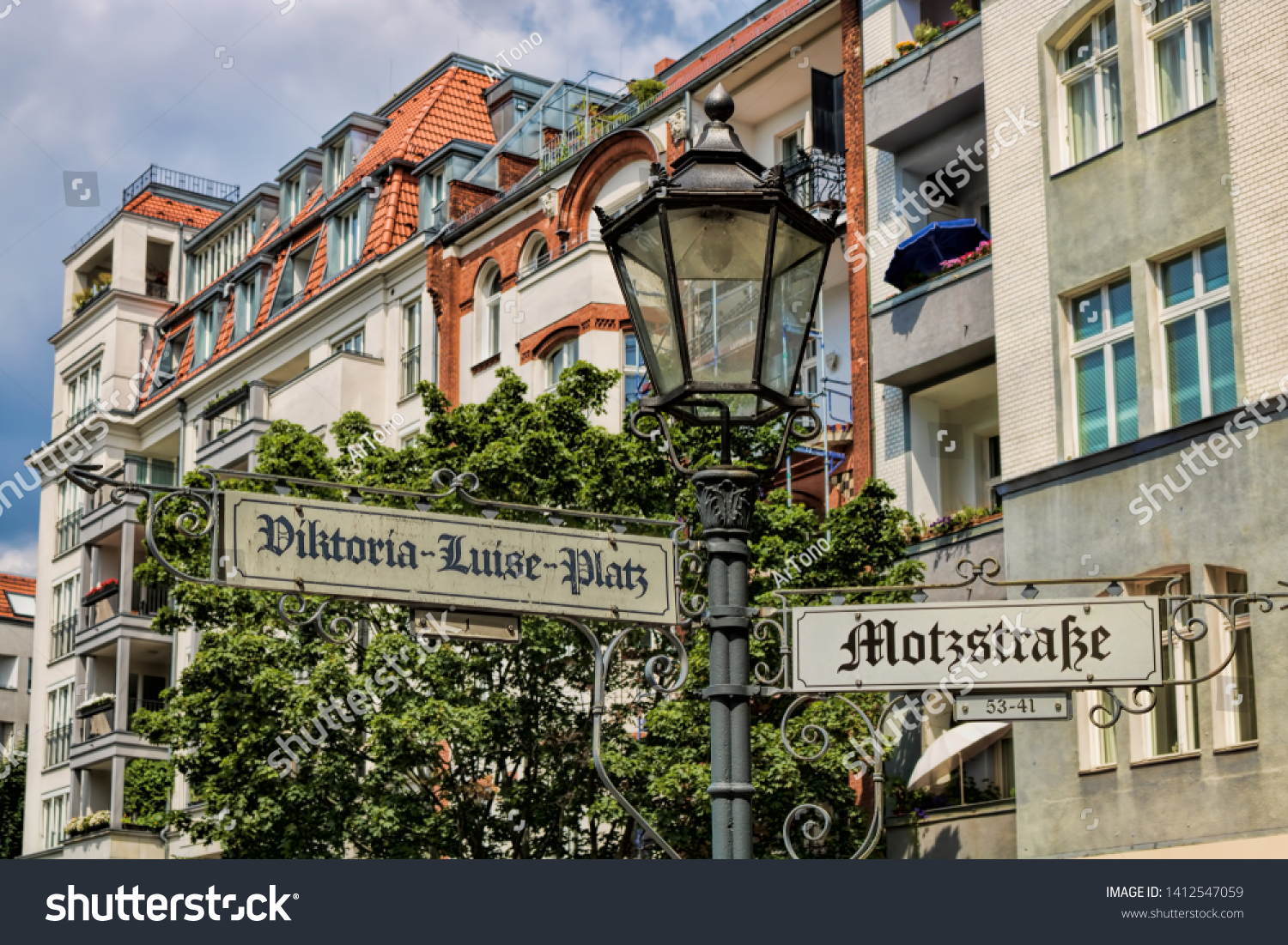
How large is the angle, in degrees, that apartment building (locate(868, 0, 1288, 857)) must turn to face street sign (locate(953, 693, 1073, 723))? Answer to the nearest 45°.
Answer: approximately 45° to its left

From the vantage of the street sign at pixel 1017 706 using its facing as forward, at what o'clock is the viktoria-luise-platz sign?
The viktoria-luise-platz sign is roughly at 2 o'clock from the street sign.

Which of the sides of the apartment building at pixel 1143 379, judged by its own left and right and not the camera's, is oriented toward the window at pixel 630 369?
right

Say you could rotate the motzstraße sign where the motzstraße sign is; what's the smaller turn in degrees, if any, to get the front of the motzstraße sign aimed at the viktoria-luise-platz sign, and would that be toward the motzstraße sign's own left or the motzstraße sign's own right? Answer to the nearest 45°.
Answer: approximately 45° to the motzstraße sign's own right

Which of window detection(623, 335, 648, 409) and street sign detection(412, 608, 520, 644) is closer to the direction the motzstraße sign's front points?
the street sign

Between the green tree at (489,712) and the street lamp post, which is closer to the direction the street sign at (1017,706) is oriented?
the street lamp post

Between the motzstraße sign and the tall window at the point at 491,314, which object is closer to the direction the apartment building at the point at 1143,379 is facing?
the motzstraße sign

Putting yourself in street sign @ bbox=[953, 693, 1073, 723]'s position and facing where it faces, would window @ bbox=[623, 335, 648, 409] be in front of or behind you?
behind

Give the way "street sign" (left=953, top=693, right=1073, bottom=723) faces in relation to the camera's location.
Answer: facing the viewer

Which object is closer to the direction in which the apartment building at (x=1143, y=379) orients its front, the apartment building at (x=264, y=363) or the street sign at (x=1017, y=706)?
the street sign

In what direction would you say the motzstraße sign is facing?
toward the camera

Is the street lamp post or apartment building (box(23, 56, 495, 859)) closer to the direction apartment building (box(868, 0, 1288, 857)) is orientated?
the street lamp post

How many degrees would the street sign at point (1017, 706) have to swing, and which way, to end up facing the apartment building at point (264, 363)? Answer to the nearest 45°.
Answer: approximately 135° to its right

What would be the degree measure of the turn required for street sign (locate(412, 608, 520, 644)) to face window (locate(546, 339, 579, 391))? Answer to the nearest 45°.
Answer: approximately 180°

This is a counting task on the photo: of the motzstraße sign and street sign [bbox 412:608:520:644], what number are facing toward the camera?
2

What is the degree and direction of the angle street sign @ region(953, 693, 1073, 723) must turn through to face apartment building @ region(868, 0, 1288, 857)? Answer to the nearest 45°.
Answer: approximately 180°

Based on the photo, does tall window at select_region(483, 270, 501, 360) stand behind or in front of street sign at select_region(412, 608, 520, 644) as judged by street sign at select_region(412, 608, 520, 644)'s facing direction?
behind
